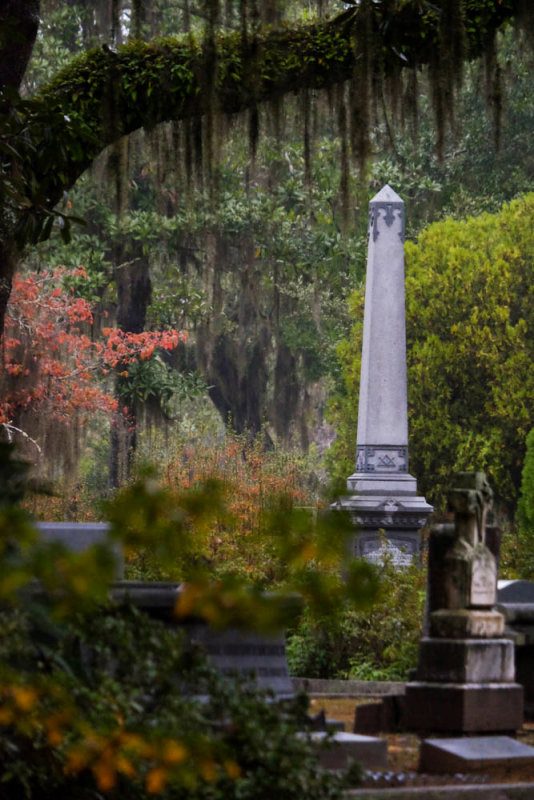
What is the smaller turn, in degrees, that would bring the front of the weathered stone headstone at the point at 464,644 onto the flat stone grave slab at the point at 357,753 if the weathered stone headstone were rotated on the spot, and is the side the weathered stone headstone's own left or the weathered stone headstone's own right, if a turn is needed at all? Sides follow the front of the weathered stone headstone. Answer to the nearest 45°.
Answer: approximately 45° to the weathered stone headstone's own right

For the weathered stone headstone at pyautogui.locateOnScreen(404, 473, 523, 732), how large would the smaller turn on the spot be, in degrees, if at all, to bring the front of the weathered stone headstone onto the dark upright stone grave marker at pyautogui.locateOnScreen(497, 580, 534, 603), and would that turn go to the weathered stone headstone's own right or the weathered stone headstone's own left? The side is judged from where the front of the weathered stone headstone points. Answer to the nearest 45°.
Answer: approximately 135° to the weathered stone headstone's own left

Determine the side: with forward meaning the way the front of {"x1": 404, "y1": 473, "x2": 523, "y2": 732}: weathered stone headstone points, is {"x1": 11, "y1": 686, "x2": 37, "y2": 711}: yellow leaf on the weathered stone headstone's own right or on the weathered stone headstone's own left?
on the weathered stone headstone's own right

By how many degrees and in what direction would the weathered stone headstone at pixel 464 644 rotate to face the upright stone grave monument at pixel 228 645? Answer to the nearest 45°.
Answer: approximately 135° to its right

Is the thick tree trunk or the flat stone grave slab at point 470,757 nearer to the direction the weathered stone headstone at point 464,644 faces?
the flat stone grave slab

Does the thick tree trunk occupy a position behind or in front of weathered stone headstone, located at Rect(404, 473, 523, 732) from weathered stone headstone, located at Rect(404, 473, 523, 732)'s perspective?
behind

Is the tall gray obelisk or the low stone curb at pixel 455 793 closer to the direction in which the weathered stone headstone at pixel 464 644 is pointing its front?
the low stone curb

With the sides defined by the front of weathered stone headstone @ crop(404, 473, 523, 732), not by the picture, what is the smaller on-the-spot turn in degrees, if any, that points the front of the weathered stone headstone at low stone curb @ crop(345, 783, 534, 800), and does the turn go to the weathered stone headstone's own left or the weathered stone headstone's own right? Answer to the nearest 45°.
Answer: approximately 45° to the weathered stone headstone's own right

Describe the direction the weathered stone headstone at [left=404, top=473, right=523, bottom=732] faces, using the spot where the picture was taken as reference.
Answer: facing the viewer and to the right of the viewer

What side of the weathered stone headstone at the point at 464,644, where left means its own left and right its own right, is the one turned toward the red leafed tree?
back
